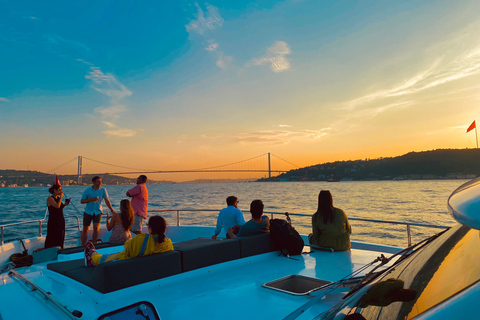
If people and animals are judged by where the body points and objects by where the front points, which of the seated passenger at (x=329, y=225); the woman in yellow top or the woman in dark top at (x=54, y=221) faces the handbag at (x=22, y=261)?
the woman in yellow top

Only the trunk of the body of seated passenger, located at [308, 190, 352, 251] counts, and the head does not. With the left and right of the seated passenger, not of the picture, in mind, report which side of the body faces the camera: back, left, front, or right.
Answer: back

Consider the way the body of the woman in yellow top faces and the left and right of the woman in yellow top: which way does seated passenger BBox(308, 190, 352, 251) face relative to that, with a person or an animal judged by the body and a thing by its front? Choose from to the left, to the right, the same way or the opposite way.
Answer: to the right

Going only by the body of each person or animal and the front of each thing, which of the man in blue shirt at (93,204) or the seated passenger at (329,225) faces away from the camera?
the seated passenger

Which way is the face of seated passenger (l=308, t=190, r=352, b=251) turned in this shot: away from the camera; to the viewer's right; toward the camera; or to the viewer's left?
away from the camera

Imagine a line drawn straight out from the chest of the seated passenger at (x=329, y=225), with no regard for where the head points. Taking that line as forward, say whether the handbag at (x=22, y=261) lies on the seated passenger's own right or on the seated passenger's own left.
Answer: on the seated passenger's own left

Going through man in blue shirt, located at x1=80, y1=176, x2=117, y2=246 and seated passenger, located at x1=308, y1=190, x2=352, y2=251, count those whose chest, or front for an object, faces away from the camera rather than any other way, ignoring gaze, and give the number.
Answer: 1

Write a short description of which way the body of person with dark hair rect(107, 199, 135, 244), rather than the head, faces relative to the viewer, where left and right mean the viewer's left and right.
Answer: facing away from the viewer and to the left of the viewer

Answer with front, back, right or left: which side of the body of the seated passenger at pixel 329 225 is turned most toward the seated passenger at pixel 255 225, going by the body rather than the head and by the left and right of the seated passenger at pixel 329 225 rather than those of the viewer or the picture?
left

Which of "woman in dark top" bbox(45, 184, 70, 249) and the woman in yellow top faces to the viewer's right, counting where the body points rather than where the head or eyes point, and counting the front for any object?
the woman in dark top
